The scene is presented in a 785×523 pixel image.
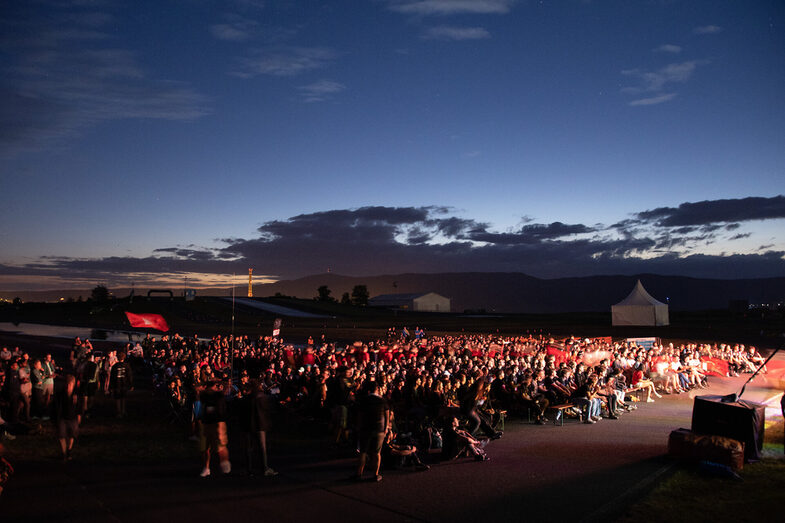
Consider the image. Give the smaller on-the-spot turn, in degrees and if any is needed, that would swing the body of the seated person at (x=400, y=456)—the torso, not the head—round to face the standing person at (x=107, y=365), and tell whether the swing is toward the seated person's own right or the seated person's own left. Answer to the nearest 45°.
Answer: approximately 135° to the seated person's own left

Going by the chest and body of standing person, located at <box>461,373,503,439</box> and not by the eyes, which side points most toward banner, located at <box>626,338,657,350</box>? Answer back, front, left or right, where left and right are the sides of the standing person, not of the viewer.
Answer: left

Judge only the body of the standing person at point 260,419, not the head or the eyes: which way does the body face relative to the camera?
to the viewer's right

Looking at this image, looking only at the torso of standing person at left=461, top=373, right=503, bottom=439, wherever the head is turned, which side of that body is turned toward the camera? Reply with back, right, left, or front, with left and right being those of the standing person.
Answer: right

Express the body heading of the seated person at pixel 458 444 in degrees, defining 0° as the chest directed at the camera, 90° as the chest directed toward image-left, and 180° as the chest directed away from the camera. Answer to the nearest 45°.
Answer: approximately 270°

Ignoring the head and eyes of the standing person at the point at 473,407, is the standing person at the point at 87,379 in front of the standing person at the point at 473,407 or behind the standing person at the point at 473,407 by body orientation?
behind

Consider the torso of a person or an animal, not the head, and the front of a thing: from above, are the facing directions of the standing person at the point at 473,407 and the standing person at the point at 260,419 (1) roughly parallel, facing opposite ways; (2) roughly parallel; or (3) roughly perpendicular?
roughly parallel

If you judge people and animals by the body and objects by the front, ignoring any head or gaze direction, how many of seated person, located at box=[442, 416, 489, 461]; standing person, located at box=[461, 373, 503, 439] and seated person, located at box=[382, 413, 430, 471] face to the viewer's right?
3

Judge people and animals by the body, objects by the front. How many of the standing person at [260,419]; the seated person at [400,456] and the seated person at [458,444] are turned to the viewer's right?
3

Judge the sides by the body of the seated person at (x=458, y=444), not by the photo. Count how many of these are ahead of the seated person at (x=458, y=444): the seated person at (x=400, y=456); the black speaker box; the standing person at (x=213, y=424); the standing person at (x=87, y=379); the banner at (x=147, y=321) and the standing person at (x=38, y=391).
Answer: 1

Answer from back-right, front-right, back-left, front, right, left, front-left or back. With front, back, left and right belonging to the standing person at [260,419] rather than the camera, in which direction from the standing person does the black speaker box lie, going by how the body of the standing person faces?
front

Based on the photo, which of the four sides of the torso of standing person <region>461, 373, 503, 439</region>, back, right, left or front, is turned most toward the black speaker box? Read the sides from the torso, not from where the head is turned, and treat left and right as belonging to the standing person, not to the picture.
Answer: front

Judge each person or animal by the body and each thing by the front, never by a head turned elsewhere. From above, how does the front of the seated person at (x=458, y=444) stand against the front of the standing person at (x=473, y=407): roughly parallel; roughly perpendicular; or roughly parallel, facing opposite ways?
roughly parallel

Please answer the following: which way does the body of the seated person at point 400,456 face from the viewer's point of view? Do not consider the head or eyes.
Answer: to the viewer's right

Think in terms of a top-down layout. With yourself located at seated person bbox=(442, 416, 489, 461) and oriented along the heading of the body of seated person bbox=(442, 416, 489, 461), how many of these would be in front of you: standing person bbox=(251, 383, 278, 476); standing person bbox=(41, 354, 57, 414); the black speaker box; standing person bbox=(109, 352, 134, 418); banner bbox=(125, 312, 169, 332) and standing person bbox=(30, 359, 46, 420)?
1
